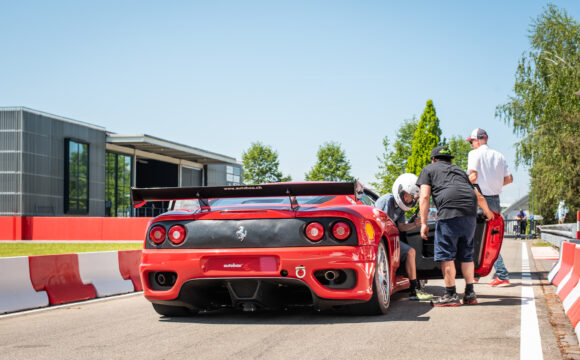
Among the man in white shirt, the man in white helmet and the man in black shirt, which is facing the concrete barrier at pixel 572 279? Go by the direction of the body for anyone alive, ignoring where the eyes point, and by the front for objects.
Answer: the man in white helmet

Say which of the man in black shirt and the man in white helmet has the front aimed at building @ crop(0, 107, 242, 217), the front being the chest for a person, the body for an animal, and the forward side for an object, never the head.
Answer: the man in black shirt

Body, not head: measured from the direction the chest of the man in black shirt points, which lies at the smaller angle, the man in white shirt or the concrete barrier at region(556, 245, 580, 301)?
the man in white shirt

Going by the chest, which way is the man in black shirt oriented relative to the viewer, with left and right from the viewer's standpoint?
facing away from the viewer and to the left of the viewer

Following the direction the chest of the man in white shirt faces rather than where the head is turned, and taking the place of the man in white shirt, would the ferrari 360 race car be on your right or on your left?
on your left

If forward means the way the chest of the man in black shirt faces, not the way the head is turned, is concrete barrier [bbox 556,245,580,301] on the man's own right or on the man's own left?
on the man's own right

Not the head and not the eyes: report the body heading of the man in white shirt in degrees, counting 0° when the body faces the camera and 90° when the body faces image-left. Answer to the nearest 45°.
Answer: approximately 135°

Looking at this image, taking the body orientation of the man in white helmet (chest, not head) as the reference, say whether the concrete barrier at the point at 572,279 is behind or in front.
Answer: in front

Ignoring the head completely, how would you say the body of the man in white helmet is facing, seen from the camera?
to the viewer's right

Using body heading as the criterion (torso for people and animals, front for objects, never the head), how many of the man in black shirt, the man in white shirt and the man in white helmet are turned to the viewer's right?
1

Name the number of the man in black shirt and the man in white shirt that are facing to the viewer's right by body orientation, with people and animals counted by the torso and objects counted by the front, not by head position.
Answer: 0
